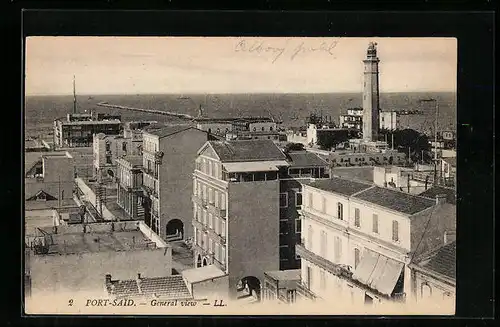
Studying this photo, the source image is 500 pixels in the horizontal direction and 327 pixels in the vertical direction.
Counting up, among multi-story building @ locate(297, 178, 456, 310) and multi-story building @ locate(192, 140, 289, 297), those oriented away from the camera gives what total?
0

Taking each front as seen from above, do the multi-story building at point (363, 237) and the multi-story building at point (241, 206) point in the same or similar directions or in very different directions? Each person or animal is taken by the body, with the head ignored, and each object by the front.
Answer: same or similar directions

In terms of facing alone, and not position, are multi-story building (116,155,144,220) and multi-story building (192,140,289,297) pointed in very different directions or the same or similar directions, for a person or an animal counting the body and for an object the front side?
same or similar directions

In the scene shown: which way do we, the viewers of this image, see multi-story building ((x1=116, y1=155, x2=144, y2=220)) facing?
facing the viewer and to the left of the viewer

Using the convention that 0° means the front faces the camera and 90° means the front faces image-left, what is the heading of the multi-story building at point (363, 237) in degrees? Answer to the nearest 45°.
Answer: approximately 45°

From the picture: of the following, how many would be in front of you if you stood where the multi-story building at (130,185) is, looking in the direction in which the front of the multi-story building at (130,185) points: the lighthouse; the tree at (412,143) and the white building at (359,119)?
0

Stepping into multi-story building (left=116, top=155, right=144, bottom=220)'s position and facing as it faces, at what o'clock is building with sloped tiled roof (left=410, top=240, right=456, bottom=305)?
building with sloped tiled roof (left=410, top=240, right=456, bottom=305) is roughly at 8 o'clock from multi-story building (left=116, top=155, right=144, bottom=220).

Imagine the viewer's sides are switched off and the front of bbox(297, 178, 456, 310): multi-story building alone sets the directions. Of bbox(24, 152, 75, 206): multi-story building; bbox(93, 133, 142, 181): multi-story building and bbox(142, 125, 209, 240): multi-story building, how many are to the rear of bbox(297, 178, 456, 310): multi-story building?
0

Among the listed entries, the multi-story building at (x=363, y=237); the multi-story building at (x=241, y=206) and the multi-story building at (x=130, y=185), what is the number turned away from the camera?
0
